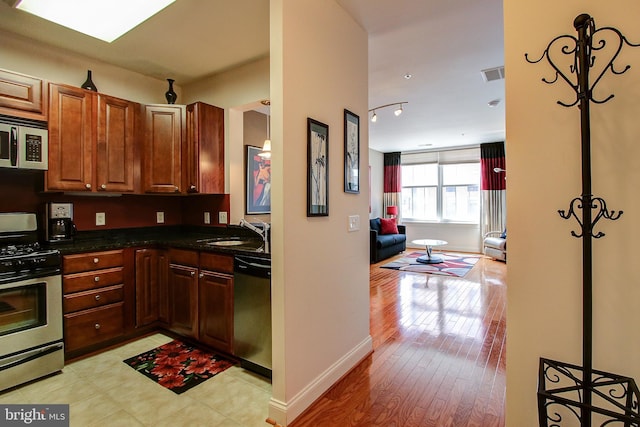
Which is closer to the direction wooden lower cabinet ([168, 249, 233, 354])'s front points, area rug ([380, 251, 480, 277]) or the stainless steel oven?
the stainless steel oven

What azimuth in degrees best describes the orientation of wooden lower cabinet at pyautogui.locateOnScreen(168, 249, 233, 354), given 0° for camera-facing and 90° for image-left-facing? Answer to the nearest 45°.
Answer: approximately 45°

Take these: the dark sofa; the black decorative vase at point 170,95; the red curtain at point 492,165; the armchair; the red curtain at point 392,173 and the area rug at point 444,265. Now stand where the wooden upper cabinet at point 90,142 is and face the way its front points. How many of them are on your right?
0

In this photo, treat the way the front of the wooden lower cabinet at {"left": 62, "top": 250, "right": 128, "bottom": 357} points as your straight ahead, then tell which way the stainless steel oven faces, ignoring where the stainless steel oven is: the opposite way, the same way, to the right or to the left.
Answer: the same way

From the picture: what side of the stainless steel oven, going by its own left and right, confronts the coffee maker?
left

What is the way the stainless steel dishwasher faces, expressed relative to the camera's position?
facing the viewer and to the left of the viewer

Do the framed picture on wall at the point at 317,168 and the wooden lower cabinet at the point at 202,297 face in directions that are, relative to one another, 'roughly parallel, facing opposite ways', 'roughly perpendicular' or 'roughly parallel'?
roughly perpendicular

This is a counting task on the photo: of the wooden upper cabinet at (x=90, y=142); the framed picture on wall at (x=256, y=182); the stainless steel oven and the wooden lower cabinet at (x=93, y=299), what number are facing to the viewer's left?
0

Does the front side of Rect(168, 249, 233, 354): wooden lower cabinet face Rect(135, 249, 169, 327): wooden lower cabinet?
no

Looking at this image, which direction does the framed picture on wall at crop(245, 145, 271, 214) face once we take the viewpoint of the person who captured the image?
facing the viewer and to the right of the viewer

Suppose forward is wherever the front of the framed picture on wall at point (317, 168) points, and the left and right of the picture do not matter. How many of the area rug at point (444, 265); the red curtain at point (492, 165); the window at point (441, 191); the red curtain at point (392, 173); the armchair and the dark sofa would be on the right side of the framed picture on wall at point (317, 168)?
0

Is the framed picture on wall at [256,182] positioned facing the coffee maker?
no
